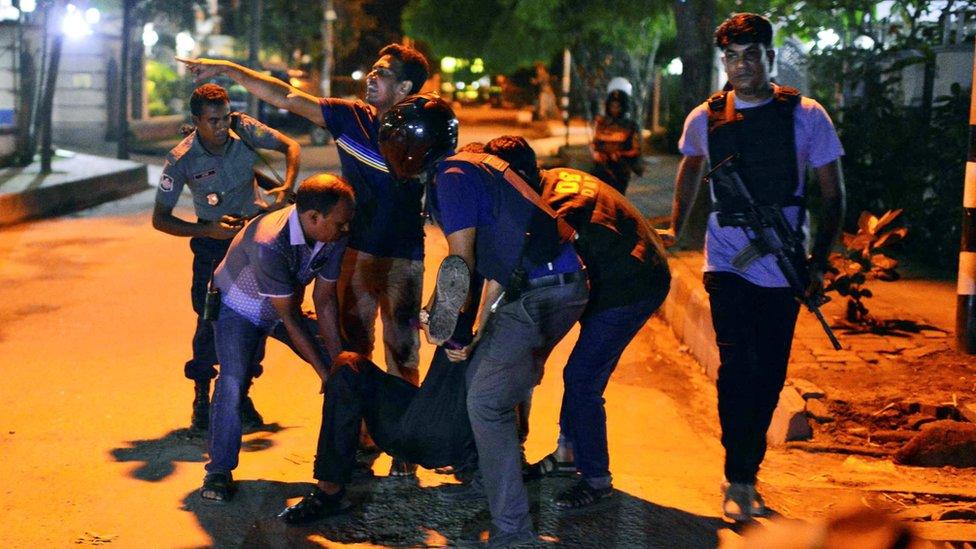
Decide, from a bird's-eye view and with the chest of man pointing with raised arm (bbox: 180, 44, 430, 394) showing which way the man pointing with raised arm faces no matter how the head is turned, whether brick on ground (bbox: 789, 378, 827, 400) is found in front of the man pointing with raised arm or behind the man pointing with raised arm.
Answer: behind

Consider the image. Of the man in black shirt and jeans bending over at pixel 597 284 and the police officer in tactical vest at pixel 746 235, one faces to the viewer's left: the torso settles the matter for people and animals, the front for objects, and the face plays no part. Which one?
the man in black shirt and jeans bending over at pixel 597 284

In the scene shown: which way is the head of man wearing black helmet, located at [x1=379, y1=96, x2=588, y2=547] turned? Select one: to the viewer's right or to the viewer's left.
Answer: to the viewer's left

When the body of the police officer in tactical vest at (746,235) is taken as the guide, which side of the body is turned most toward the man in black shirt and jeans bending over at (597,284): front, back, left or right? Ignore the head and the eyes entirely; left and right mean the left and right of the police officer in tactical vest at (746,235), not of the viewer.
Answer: right

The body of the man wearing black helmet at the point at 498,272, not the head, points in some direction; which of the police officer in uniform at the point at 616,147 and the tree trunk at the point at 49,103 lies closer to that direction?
the tree trunk

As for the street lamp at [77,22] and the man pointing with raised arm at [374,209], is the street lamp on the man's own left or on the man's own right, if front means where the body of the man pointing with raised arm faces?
on the man's own right

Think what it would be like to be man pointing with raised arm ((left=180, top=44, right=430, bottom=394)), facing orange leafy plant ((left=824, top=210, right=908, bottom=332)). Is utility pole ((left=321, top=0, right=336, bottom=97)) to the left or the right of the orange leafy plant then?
left

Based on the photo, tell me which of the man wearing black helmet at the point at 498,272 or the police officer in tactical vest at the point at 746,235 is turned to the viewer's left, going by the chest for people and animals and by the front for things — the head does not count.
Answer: the man wearing black helmet

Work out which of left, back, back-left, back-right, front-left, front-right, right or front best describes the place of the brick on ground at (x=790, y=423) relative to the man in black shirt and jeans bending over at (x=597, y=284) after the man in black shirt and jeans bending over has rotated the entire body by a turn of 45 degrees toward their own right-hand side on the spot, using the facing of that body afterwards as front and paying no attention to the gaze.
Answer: right

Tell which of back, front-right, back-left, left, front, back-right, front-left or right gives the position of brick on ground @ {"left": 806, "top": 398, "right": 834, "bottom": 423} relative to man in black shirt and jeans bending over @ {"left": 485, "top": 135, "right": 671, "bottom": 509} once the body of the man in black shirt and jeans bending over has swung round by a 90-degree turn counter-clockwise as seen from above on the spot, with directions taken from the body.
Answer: back-left

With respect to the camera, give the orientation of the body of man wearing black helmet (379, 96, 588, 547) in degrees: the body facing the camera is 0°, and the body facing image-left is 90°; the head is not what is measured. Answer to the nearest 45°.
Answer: approximately 90°

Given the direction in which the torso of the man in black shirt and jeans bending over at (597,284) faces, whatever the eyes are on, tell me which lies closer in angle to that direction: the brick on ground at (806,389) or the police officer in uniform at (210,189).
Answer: the police officer in uniform

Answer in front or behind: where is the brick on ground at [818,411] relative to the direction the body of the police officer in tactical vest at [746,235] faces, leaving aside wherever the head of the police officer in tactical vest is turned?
behind
